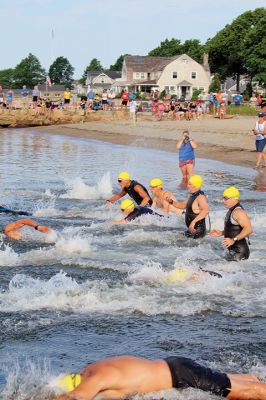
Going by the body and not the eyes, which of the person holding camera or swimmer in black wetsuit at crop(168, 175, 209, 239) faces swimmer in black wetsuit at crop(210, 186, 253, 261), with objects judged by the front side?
the person holding camera

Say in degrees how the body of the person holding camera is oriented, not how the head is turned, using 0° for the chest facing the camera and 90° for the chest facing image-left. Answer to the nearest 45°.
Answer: approximately 0°

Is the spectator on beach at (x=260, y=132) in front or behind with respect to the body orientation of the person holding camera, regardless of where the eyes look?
behind

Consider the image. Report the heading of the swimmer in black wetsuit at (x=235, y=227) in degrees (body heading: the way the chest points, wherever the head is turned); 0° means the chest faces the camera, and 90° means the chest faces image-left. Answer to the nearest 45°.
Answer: approximately 90°

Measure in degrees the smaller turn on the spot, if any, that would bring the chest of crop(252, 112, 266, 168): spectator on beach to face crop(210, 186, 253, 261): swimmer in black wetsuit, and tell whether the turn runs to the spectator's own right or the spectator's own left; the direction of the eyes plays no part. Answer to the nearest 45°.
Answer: approximately 45° to the spectator's own left

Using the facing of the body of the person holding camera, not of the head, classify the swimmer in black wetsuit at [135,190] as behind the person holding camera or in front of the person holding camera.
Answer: in front

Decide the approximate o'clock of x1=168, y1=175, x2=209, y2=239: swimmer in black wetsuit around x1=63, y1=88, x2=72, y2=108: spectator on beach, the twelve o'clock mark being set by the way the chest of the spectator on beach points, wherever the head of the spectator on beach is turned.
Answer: The swimmer in black wetsuit is roughly at 12 o'clock from the spectator on beach.

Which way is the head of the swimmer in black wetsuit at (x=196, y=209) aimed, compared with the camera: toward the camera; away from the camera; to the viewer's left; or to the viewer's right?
to the viewer's left

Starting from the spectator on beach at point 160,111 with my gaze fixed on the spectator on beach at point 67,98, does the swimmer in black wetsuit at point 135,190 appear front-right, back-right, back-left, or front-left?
back-left
